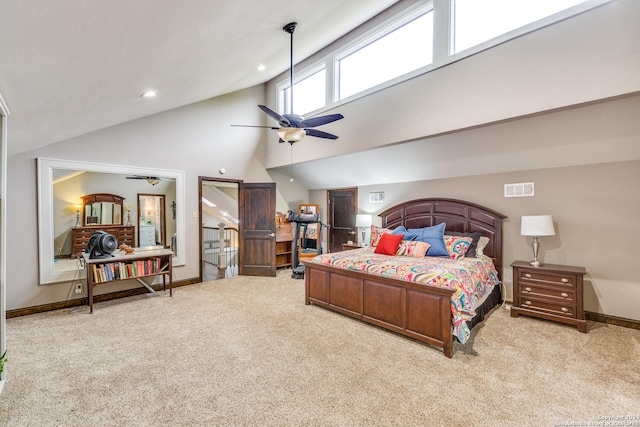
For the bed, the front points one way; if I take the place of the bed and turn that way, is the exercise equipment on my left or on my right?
on my right

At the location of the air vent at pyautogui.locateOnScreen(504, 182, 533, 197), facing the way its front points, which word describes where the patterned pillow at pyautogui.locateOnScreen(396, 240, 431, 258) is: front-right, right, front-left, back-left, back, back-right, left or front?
front-right

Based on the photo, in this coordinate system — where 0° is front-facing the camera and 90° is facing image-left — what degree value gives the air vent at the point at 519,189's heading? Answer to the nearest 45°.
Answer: approximately 0°

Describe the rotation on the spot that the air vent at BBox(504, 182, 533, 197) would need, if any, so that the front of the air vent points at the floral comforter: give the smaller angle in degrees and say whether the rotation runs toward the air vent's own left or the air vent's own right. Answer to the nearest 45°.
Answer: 0° — it already faces it

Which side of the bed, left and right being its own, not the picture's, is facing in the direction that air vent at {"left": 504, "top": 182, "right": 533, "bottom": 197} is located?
back

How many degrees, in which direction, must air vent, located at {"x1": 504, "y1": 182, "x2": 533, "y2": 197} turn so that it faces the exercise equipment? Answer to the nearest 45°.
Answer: approximately 90° to its right

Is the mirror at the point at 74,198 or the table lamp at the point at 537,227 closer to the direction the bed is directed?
the mirror

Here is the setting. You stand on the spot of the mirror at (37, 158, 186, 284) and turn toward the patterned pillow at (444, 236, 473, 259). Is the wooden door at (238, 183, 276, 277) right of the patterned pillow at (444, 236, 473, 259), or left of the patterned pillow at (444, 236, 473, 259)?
left

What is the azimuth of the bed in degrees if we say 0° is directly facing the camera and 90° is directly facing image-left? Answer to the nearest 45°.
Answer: approximately 45°

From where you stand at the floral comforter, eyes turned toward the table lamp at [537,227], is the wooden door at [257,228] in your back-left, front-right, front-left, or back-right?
back-left

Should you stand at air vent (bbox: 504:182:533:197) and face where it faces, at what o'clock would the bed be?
The bed is roughly at 1 o'clock from the air vent.

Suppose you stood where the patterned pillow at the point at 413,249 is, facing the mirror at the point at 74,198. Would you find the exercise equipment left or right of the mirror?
right

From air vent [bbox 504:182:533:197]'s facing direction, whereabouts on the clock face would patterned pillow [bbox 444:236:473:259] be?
The patterned pillow is roughly at 2 o'clock from the air vent.

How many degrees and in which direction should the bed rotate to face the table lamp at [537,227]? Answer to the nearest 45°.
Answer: approximately 135° to its left

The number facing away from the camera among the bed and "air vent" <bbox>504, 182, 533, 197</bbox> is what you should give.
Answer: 0
